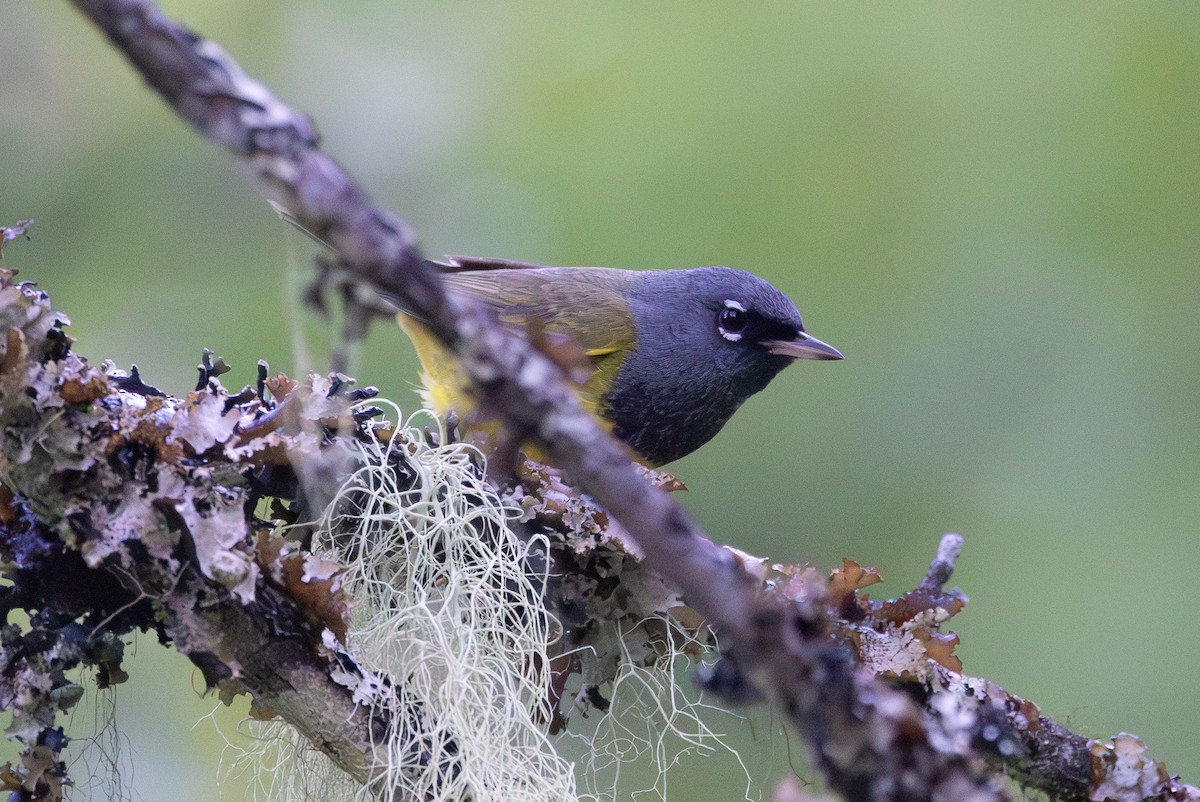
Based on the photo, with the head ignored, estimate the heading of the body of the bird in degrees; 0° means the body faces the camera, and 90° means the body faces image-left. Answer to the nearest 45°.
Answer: approximately 270°
